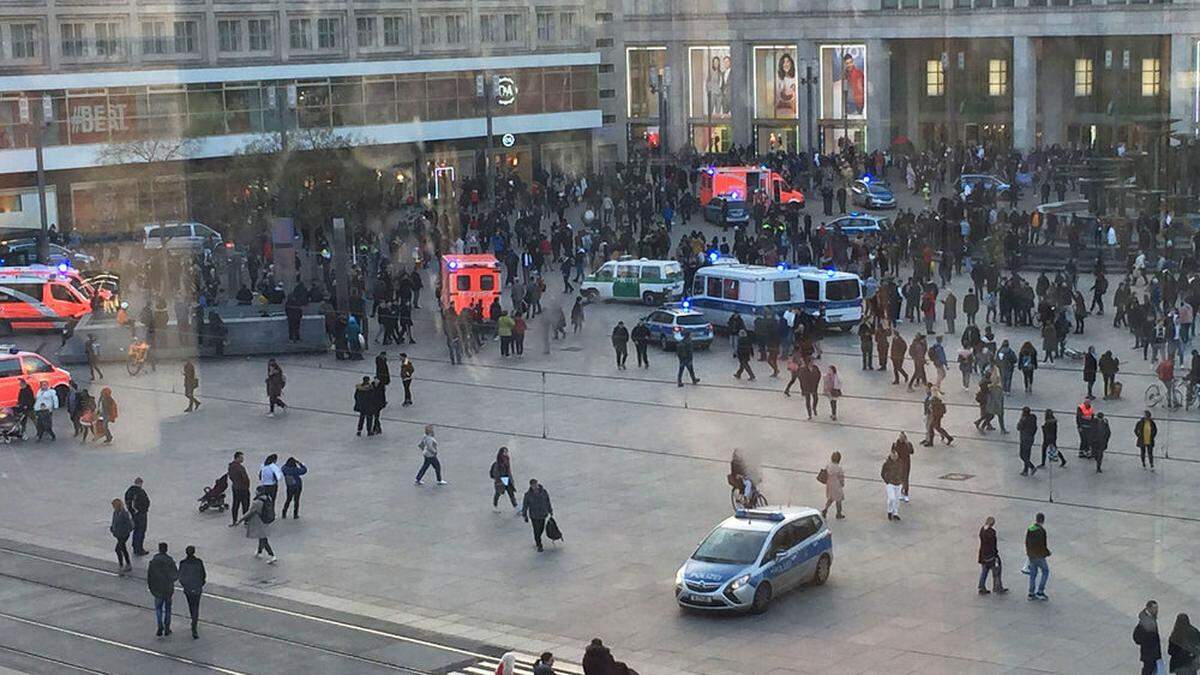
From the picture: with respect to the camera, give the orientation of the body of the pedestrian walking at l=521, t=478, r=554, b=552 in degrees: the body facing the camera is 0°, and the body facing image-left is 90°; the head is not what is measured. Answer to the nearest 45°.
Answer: approximately 45°

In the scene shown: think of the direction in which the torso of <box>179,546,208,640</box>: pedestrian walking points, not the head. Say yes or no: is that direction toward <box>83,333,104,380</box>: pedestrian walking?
yes

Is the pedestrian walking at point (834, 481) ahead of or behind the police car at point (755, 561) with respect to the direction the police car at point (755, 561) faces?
behind

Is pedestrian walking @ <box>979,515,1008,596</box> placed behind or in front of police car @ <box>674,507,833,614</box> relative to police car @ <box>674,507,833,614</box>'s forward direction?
behind

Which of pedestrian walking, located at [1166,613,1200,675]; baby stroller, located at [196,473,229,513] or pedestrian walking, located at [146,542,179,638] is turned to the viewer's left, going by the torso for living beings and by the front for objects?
the baby stroller

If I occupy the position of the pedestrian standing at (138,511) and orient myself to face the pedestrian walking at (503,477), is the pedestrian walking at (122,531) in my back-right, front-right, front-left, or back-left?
back-right

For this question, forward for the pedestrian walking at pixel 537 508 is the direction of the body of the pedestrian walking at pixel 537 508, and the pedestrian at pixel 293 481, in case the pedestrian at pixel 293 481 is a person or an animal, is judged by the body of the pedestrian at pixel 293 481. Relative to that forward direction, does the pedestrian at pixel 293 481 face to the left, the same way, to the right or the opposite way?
the opposite way

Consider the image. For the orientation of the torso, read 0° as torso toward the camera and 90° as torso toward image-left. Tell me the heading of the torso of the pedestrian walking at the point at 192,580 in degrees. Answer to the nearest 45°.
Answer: approximately 180°

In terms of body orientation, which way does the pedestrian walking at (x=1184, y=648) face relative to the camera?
away from the camera

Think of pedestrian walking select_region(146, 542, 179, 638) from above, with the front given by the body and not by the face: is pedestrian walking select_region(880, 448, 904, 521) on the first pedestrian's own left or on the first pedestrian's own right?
on the first pedestrian's own right

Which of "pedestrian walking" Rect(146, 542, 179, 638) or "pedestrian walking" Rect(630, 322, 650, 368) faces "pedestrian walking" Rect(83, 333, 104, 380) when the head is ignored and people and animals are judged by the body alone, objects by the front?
"pedestrian walking" Rect(146, 542, 179, 638)
